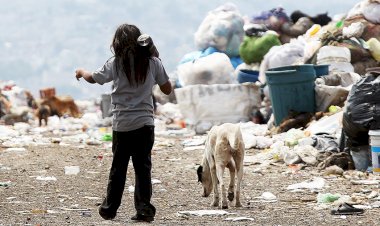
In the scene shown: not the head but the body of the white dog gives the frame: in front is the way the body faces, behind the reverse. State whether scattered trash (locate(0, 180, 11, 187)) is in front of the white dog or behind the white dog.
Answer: in front

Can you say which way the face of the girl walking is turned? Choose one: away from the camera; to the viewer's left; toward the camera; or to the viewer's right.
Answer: away from the camera

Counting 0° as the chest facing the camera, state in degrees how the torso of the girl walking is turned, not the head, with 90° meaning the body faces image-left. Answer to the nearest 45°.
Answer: approximately 180°

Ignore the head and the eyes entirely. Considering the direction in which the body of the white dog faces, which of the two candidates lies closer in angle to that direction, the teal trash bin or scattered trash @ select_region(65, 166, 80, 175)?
the scattered trash

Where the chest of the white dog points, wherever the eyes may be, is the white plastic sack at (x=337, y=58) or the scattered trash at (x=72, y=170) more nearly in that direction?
the scattered trash

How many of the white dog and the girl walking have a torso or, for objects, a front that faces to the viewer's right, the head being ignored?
0

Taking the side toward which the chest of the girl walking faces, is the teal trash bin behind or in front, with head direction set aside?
in front
